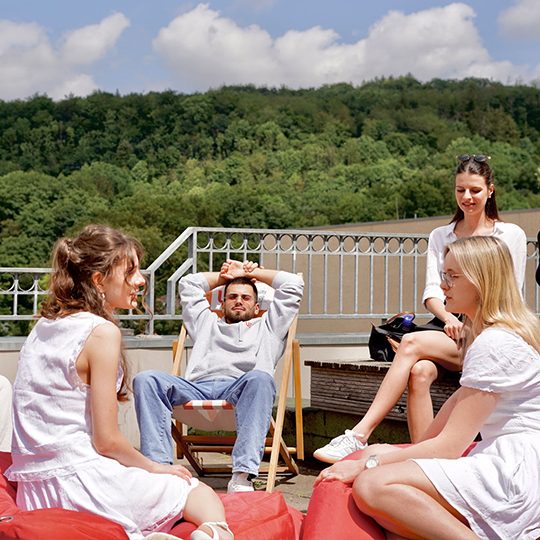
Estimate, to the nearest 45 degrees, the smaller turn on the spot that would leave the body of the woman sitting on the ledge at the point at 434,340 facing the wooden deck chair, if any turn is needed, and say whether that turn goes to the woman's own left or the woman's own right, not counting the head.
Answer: approximately 90° to the woman's own right

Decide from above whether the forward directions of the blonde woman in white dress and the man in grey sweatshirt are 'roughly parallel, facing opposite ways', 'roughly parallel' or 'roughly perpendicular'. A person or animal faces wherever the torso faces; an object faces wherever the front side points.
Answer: roughly perpendicular

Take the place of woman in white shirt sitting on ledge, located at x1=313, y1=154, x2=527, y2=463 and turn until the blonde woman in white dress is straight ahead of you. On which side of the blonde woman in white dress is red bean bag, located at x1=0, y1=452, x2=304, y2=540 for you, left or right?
right

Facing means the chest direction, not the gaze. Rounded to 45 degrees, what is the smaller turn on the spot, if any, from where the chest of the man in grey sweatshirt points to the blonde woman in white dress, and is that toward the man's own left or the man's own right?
0° — they already face them

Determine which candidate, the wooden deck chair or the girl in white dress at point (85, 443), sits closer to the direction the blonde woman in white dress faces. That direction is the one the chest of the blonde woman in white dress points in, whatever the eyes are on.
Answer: the girl in white dress

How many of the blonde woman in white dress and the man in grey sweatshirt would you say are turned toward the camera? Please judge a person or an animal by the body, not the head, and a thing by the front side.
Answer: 1

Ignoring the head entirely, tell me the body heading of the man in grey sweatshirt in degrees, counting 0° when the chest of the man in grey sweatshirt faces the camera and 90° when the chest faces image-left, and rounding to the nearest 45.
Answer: approximately 0°

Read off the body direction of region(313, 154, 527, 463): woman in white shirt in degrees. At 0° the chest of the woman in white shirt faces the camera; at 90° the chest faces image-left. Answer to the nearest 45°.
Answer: approximately 45°

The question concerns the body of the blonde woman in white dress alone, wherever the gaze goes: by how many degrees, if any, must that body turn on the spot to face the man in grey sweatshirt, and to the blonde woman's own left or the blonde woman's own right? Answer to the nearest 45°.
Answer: approximately 45° to the blonde woman's own right

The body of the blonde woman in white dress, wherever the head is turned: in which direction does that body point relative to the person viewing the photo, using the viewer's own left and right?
facing to the left of the viewer

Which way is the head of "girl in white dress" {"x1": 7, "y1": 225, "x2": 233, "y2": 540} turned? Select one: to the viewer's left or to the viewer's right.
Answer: to the viewer's right

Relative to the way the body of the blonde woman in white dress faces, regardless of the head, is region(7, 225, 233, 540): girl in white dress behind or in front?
in front

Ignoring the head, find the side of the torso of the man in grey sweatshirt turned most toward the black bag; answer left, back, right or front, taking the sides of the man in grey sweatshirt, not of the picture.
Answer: left
